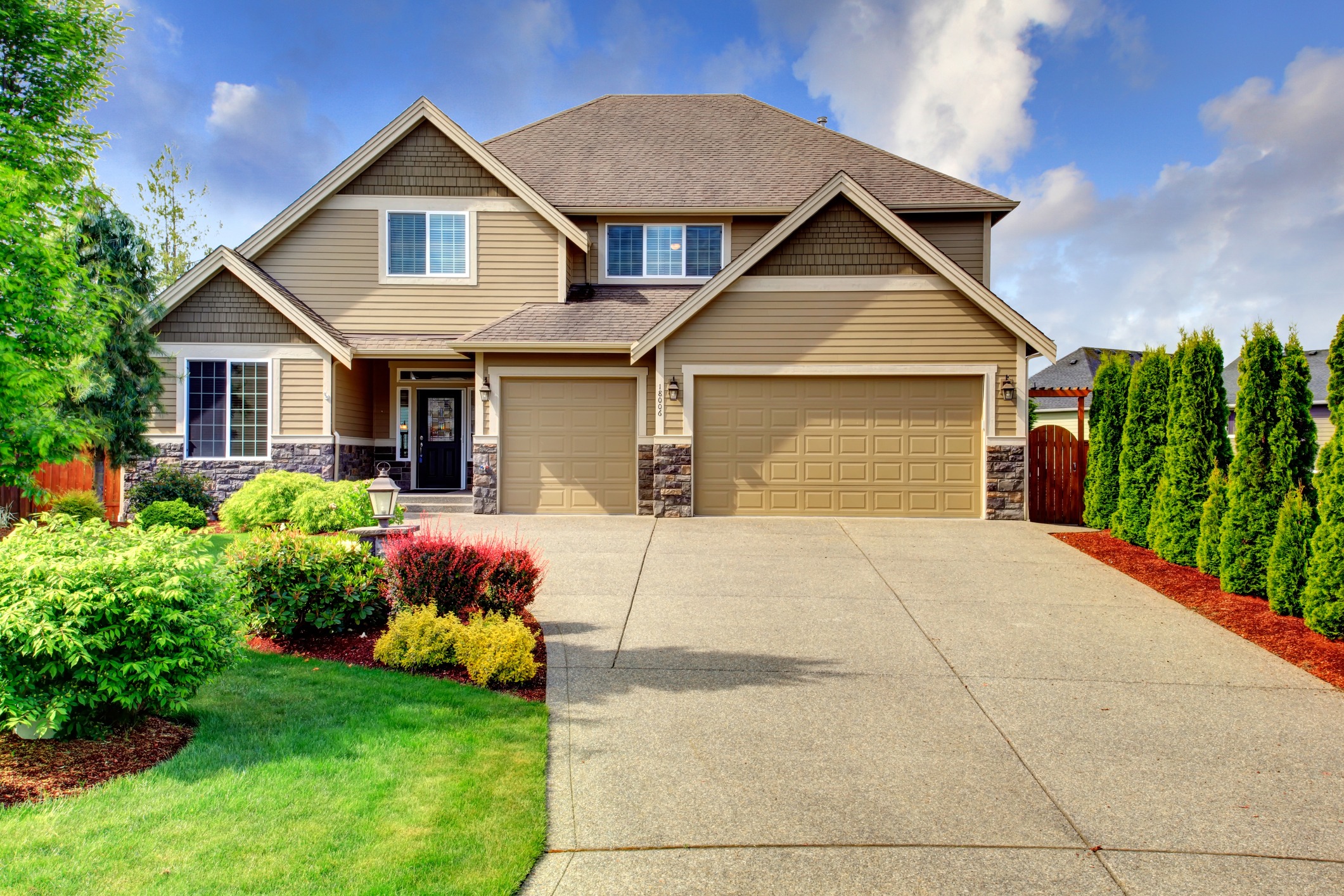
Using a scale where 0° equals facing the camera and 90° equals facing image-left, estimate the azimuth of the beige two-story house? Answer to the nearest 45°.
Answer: approximately 0°

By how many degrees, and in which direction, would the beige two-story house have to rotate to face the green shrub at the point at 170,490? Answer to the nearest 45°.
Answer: approximately 90° to its right

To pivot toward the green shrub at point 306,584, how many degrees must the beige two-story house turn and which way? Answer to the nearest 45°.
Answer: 0° — it already faces it

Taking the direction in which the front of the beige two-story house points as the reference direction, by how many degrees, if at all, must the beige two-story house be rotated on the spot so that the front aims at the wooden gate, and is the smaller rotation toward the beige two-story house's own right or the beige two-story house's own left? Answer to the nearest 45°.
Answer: approximately 90° to the beige two-story house's own left

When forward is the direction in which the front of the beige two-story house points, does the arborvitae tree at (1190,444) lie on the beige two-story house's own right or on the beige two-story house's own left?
on the beige two-story house's own left

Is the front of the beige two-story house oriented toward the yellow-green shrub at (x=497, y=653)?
yes

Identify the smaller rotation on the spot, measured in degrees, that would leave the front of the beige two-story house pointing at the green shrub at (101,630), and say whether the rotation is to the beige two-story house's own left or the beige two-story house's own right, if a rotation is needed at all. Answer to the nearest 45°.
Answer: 0° — it already faces it

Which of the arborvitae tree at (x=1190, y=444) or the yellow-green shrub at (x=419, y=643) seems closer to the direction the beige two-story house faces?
the yellow-green shrub

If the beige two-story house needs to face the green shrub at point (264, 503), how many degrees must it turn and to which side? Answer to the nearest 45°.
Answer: approximately 90° to its right

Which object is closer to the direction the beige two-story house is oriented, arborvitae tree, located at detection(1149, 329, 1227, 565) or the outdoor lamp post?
the outdoor lamp post
